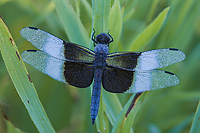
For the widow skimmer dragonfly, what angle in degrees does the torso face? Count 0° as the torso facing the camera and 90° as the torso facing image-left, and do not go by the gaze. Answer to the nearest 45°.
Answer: approximately 180°
